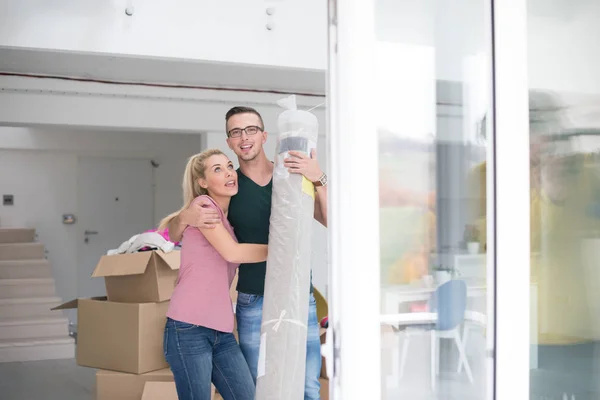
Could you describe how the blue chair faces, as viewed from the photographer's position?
facing away from the viewer and to the left of the viewer

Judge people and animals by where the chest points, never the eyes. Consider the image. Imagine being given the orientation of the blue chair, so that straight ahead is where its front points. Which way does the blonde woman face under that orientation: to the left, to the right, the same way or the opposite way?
the opposite way

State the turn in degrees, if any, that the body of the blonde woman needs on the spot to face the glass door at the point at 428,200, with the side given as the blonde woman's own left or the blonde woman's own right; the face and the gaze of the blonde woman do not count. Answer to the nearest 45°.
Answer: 0° — they already face it

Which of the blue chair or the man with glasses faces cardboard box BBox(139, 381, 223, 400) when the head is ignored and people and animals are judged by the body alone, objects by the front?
the blue chair

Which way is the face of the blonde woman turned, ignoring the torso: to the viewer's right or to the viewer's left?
to the viewer's right

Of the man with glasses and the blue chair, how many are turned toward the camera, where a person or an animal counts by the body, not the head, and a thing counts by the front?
1

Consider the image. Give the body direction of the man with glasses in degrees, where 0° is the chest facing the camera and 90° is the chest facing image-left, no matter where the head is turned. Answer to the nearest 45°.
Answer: approximately 0°
